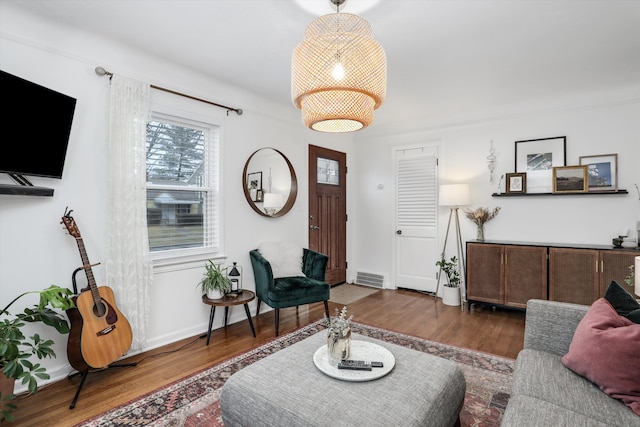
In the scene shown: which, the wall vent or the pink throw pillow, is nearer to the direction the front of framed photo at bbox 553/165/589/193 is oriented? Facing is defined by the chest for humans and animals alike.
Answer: the pink throw pillow

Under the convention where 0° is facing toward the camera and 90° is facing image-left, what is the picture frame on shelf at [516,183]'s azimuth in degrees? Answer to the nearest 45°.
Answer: approximately 0°

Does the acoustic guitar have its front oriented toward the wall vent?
no

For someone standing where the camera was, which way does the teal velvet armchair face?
facing the viewer and to the right of the viewer

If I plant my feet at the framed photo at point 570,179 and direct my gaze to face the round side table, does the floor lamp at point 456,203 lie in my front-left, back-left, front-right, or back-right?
front-right

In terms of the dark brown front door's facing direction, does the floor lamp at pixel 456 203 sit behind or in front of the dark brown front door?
in front

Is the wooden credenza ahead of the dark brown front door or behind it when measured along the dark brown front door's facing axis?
ahead

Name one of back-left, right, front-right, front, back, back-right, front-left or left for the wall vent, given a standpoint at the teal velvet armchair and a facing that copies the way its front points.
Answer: left

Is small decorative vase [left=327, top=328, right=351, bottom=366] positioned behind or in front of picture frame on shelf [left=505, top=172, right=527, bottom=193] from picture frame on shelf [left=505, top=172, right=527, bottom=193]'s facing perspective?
in front

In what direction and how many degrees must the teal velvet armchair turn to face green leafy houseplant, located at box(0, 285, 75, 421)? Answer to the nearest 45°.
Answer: approximately 90° to its right

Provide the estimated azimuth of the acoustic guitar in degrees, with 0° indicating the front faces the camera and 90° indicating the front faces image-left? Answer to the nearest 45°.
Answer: approximately 315°

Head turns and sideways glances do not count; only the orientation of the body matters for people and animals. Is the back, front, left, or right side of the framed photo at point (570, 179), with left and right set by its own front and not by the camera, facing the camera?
front

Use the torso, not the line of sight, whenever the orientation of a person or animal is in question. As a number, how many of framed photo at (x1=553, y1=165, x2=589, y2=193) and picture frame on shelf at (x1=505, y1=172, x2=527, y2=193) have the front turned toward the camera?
2

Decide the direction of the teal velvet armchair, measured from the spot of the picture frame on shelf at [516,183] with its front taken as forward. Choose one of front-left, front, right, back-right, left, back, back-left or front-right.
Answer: front-right

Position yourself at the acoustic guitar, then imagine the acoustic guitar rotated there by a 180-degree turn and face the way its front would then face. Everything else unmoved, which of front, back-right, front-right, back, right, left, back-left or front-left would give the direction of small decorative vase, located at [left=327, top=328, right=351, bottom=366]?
back

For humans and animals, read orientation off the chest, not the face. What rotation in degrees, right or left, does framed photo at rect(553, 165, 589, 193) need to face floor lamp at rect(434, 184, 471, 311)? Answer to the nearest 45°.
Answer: approximately 90° to its right
